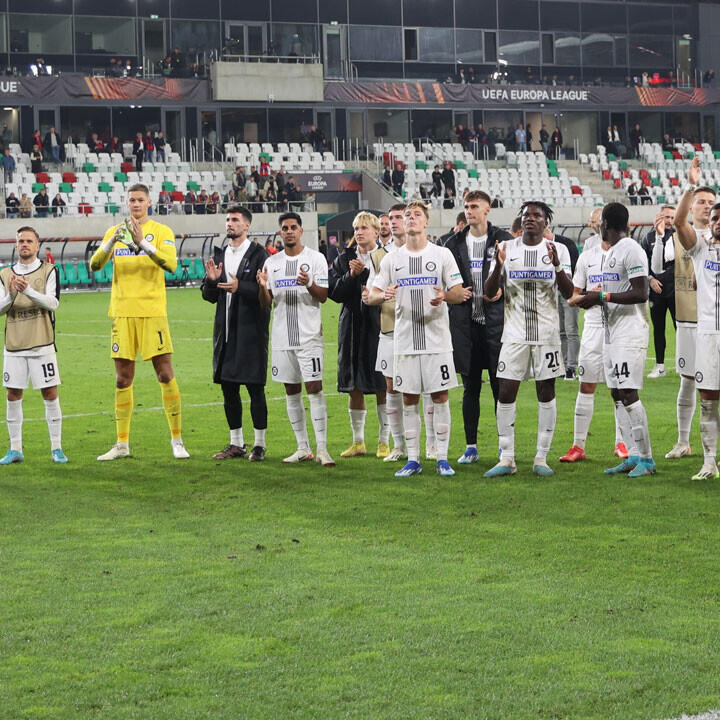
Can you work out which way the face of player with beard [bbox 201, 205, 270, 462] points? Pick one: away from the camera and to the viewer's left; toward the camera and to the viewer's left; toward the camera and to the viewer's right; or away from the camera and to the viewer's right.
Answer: toward the camera and to the viewer's left

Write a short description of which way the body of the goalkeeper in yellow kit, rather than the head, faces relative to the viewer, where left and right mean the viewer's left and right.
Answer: facing the viewer

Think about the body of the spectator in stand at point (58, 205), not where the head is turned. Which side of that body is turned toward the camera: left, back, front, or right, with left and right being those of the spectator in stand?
front

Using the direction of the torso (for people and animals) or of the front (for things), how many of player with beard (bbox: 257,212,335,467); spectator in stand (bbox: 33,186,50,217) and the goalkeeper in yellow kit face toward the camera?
3

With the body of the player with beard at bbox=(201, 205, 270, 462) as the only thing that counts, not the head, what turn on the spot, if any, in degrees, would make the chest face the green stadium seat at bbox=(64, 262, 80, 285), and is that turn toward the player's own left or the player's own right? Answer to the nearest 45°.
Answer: approximately 135° to the player's own right

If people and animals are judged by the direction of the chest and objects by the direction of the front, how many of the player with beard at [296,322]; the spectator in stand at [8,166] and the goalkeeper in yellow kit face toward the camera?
3

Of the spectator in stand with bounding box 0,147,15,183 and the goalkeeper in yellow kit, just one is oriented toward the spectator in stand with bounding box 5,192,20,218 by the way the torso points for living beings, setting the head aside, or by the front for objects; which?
the spectator in stand with bounding box 0,147,15,183

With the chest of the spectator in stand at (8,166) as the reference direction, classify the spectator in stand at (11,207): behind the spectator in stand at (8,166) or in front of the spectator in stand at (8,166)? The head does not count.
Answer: in front

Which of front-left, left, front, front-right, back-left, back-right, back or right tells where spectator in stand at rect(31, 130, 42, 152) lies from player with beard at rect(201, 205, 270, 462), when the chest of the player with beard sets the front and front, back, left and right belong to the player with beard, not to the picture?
back-right

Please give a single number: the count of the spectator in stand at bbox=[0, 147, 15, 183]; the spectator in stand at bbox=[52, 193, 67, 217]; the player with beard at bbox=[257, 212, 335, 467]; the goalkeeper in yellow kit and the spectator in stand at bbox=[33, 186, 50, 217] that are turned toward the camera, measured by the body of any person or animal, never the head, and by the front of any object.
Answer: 5

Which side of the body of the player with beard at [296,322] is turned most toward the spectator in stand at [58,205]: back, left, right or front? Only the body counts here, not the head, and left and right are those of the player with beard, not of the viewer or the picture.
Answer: back

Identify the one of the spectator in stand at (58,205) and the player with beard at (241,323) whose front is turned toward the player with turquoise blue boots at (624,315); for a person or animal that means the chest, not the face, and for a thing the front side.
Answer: the spectator in stand

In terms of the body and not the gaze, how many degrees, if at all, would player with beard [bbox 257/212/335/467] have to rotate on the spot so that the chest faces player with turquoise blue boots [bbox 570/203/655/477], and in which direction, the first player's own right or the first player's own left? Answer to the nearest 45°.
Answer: approximately 45° to the first player's own left

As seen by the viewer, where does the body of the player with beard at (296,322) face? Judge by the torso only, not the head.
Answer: toward the camera
